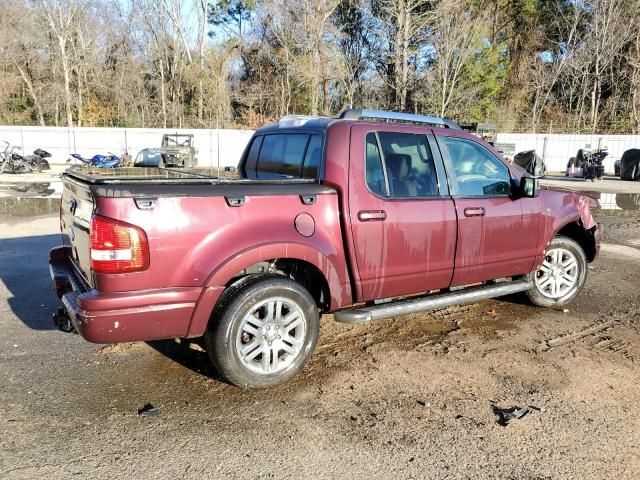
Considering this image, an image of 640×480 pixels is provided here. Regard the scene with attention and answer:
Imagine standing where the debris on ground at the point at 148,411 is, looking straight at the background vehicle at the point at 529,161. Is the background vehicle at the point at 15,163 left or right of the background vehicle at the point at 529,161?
left

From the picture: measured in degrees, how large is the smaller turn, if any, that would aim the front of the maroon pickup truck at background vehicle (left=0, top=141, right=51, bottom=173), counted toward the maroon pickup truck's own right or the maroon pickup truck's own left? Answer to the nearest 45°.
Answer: approximately 90° to the maroon pickup truck's own left

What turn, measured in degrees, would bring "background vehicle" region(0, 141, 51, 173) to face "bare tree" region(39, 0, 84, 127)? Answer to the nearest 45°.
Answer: approximately 90° to its right

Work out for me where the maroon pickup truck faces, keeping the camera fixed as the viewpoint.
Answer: facing away from the viewer and to the right of the viewer

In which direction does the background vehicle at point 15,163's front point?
to the viewer's left

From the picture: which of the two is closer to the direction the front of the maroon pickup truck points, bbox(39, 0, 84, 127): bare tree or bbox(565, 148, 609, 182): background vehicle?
the background vehicle

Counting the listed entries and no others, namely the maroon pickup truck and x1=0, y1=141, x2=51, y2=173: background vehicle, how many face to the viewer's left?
1

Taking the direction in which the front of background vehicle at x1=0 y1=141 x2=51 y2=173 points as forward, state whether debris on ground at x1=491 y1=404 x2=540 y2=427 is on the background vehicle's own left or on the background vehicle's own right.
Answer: on the background vehicle's own left

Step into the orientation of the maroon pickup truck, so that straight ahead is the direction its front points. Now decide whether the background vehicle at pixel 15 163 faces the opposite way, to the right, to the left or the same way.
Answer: the opposite way

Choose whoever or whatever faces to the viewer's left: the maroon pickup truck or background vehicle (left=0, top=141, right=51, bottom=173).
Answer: the background vehicle
